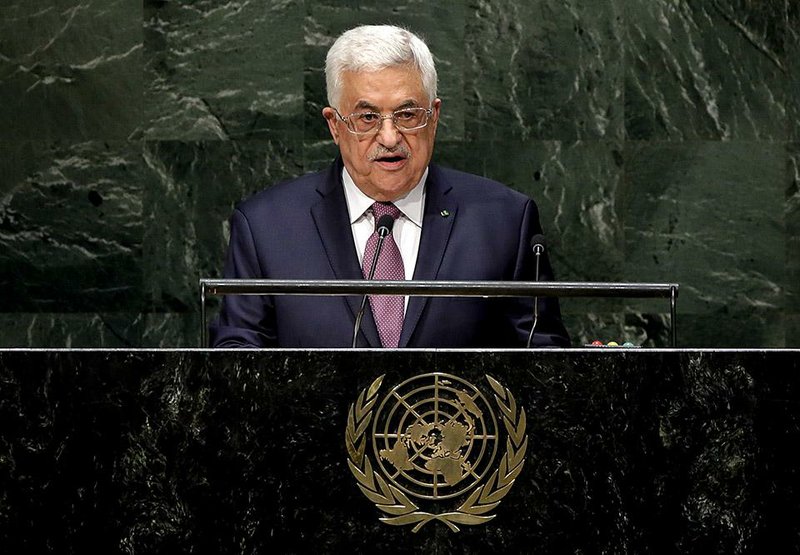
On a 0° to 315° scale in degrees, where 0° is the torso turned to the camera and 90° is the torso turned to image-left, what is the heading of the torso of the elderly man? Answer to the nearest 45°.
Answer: approximately 0°
